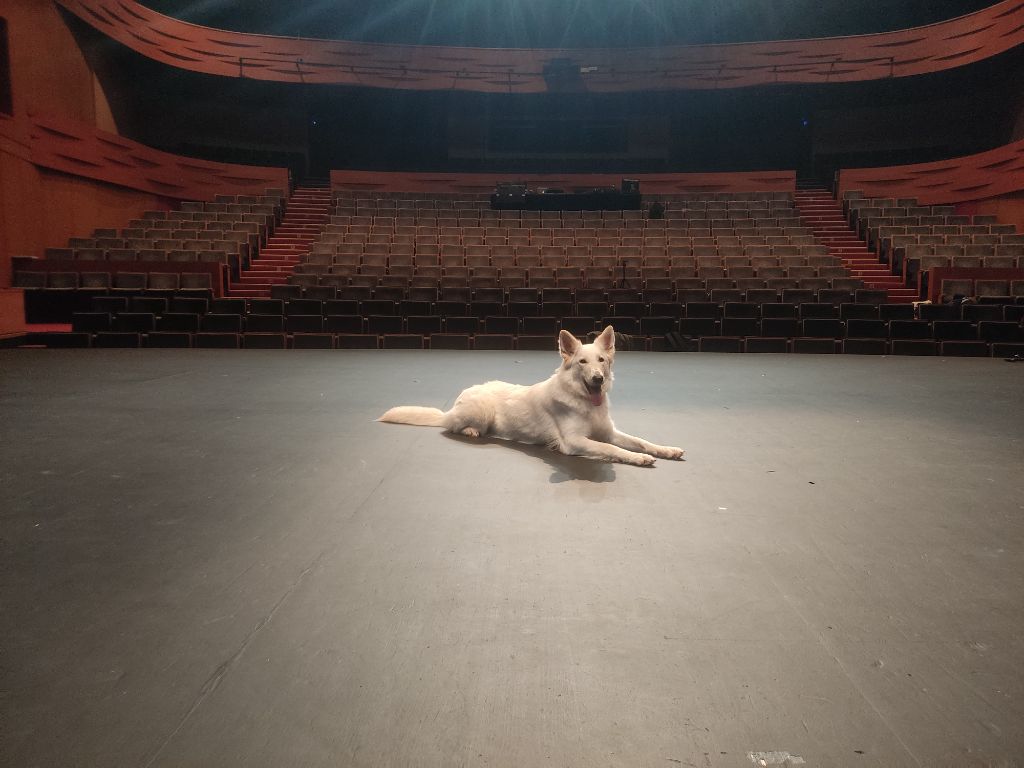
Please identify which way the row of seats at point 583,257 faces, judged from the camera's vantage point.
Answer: facing the viewer

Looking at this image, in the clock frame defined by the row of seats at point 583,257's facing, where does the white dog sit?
The white dog is roughly at 12 o'clock from the row of seats.

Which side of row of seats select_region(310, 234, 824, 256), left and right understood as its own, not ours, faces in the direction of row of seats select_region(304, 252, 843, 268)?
front

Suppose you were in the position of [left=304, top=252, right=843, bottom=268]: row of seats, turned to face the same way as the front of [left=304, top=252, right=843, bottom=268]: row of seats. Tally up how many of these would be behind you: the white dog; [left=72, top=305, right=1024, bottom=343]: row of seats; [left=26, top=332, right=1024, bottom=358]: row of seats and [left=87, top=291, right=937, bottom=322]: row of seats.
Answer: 0

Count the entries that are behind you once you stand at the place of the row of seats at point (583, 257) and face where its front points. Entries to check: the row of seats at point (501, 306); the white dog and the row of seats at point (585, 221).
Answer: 1

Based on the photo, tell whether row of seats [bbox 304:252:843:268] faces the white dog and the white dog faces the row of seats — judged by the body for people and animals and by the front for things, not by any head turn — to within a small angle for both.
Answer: no

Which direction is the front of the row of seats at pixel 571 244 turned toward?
toward the camera

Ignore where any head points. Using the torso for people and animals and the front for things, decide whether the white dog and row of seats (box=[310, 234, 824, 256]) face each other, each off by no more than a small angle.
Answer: no

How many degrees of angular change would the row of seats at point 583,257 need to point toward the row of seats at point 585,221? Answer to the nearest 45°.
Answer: approximately 180°

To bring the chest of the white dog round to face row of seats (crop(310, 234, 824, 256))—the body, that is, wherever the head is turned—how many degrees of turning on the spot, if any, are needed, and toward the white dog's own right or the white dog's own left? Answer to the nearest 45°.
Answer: approximately 135° to the white dog's own left

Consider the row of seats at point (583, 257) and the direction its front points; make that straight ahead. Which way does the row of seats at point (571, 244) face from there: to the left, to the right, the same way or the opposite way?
the same way

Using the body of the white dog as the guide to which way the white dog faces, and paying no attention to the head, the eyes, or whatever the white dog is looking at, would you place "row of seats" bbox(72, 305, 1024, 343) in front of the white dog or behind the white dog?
behind

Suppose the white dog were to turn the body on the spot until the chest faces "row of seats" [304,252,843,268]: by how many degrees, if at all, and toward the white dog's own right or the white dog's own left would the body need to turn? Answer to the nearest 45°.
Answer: approximately 135° to the white dog's own left

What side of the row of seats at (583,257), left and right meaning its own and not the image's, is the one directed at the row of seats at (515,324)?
front

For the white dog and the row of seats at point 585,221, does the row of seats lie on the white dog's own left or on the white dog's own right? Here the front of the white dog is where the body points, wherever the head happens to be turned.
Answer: on the white dog's own left

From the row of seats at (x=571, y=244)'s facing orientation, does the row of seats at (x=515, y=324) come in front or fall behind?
in front

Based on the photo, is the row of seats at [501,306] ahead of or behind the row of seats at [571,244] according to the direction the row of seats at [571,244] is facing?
ahead

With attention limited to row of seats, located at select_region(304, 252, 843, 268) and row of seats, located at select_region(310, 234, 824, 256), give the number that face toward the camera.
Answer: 2
